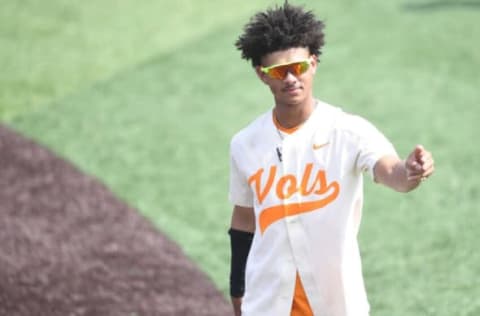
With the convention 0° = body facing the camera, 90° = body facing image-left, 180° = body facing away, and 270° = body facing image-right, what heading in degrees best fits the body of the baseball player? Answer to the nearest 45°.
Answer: approximately 0°
